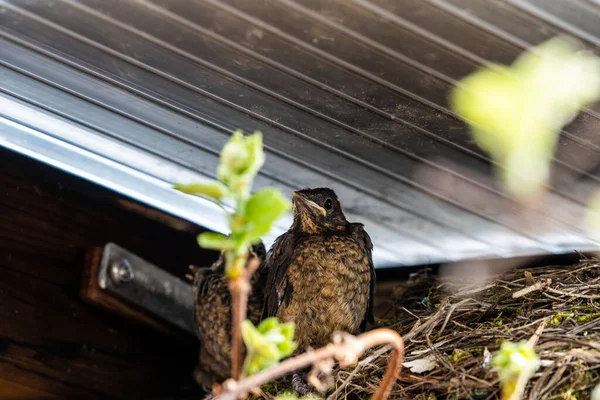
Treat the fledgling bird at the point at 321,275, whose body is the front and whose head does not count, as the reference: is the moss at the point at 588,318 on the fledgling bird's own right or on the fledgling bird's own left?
on the fledgling bird's own left

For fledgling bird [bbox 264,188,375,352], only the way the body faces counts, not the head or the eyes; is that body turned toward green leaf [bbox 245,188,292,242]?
yes

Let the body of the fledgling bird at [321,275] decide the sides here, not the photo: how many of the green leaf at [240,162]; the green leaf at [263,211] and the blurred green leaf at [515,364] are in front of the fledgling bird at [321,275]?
3

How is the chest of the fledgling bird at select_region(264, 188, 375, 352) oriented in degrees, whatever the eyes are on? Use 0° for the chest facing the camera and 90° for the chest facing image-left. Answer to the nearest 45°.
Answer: approximately 0°

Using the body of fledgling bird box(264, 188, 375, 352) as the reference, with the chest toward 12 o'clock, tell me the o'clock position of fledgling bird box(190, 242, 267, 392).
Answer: fledgling bird box(190, 242, 267, 392) is roughly at 4 o'clock from fledgling bird box(264, 188, 375, 352).

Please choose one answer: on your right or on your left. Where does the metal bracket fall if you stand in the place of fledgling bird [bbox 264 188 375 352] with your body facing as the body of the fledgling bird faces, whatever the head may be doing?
on your right

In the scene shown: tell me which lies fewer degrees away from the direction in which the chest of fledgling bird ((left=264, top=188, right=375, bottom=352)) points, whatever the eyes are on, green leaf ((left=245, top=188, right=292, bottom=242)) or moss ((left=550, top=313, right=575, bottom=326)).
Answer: the green leaf

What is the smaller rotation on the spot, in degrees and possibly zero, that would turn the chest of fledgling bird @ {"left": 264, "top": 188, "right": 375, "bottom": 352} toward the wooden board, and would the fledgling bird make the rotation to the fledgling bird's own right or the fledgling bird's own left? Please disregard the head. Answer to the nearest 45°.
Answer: approximately 90° to the fledgling bird's own right

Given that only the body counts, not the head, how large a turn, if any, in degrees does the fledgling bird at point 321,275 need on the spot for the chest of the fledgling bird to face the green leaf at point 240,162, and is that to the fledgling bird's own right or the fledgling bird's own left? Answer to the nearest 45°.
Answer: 0° — it already faces it

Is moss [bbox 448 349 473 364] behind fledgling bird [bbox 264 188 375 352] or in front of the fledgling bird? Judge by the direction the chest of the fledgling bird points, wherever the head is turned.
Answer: in front

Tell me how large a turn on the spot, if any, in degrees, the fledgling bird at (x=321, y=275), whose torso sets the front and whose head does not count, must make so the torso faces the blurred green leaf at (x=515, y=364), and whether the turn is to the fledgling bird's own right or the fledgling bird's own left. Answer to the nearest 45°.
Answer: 0° — it already faces it

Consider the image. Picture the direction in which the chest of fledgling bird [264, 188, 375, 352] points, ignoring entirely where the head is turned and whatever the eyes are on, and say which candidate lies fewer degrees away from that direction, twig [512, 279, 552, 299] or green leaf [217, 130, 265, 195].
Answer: the green leaf

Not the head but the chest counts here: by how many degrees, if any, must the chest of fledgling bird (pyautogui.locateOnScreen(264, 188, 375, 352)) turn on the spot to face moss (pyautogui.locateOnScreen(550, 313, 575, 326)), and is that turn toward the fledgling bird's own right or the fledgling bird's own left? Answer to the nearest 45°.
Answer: approximately 45° to the fledgling bird's own left
